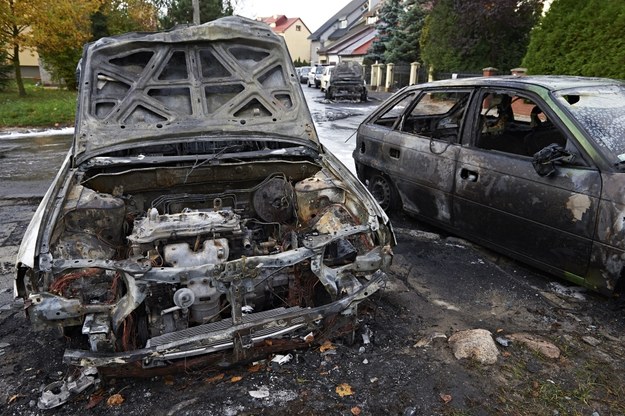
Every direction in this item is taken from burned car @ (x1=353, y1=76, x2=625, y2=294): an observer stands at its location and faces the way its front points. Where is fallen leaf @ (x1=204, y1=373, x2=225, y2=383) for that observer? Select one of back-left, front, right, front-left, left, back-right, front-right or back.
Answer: right

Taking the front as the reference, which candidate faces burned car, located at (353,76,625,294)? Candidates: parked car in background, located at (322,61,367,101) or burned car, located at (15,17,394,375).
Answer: the parked car in background

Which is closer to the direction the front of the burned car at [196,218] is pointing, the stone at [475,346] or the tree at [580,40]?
the stone

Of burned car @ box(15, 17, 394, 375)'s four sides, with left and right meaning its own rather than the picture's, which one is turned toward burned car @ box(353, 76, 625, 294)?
left

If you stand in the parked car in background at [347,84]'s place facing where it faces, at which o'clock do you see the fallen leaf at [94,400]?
The fallen leaf is roughly at 12 o'clock from the parked car in background.

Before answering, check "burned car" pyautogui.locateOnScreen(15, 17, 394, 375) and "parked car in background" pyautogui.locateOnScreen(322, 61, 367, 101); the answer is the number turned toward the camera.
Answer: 2

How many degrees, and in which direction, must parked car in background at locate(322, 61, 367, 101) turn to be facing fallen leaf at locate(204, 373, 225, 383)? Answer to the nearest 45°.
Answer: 0° — it already faces it

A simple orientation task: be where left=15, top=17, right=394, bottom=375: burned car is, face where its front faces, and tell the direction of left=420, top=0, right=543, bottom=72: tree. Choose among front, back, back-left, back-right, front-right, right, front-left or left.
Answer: back-left

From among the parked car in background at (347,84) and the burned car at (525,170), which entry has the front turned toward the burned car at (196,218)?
the parked car in background

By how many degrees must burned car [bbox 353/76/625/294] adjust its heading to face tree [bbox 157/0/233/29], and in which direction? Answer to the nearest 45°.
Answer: approximately 180°

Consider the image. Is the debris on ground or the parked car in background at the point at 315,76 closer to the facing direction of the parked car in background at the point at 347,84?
the debris on ground

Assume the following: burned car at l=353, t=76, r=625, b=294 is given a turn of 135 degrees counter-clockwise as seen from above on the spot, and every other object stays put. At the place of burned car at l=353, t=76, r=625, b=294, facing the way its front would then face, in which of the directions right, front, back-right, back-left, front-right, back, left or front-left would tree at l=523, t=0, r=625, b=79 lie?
front

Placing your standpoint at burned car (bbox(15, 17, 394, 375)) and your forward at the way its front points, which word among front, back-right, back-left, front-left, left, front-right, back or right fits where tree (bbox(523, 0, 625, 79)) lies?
back-left

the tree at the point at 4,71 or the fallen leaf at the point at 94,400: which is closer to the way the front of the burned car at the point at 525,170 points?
the fallen leaf

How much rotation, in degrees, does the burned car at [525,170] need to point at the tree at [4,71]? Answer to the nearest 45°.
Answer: approximately 180°
